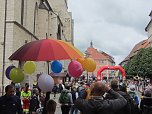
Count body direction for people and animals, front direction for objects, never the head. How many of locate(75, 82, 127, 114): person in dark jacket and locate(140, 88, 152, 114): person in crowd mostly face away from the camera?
2

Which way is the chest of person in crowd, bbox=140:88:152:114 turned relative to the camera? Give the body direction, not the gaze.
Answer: away from the camera

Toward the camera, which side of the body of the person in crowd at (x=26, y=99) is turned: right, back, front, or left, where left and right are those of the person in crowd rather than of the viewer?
back

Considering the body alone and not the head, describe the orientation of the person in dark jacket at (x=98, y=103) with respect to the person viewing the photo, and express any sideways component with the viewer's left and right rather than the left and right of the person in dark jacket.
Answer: facing away from the viewer
